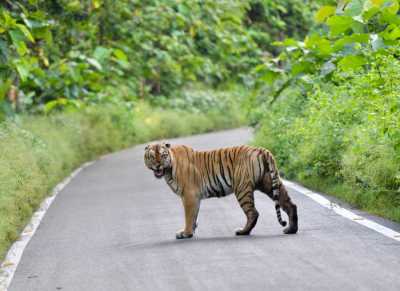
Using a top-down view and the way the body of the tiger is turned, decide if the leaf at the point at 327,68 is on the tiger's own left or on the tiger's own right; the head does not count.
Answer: on the tiger's own right

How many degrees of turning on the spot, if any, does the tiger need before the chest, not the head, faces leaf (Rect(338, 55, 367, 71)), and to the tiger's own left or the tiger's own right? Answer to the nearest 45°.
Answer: approximately 135° to the tiger's own right

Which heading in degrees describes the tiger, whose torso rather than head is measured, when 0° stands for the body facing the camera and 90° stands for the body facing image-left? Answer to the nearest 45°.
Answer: approximately 90°

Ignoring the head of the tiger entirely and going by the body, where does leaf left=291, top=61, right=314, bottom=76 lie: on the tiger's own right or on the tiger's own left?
on the tiger's own right
